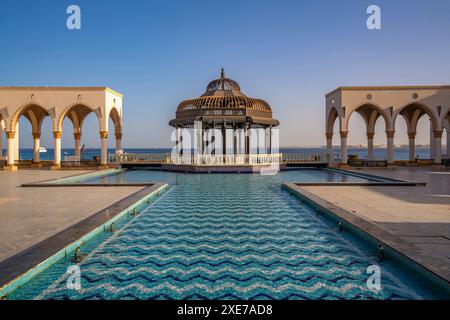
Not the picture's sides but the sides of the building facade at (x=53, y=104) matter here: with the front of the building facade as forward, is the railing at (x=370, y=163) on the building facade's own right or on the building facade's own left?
on the building facade's own left

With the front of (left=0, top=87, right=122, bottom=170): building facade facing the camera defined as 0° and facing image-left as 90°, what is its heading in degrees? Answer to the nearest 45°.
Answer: approximately 0°

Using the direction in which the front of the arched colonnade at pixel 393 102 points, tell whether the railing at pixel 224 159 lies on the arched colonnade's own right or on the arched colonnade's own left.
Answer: on the arched colonnade's own right

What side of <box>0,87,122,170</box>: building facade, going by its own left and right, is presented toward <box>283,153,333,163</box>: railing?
left

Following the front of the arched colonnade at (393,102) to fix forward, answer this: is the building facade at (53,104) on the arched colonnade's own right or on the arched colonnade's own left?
on the arched colonnade's own right

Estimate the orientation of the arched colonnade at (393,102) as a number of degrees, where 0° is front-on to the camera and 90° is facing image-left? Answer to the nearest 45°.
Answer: approximately 0°
